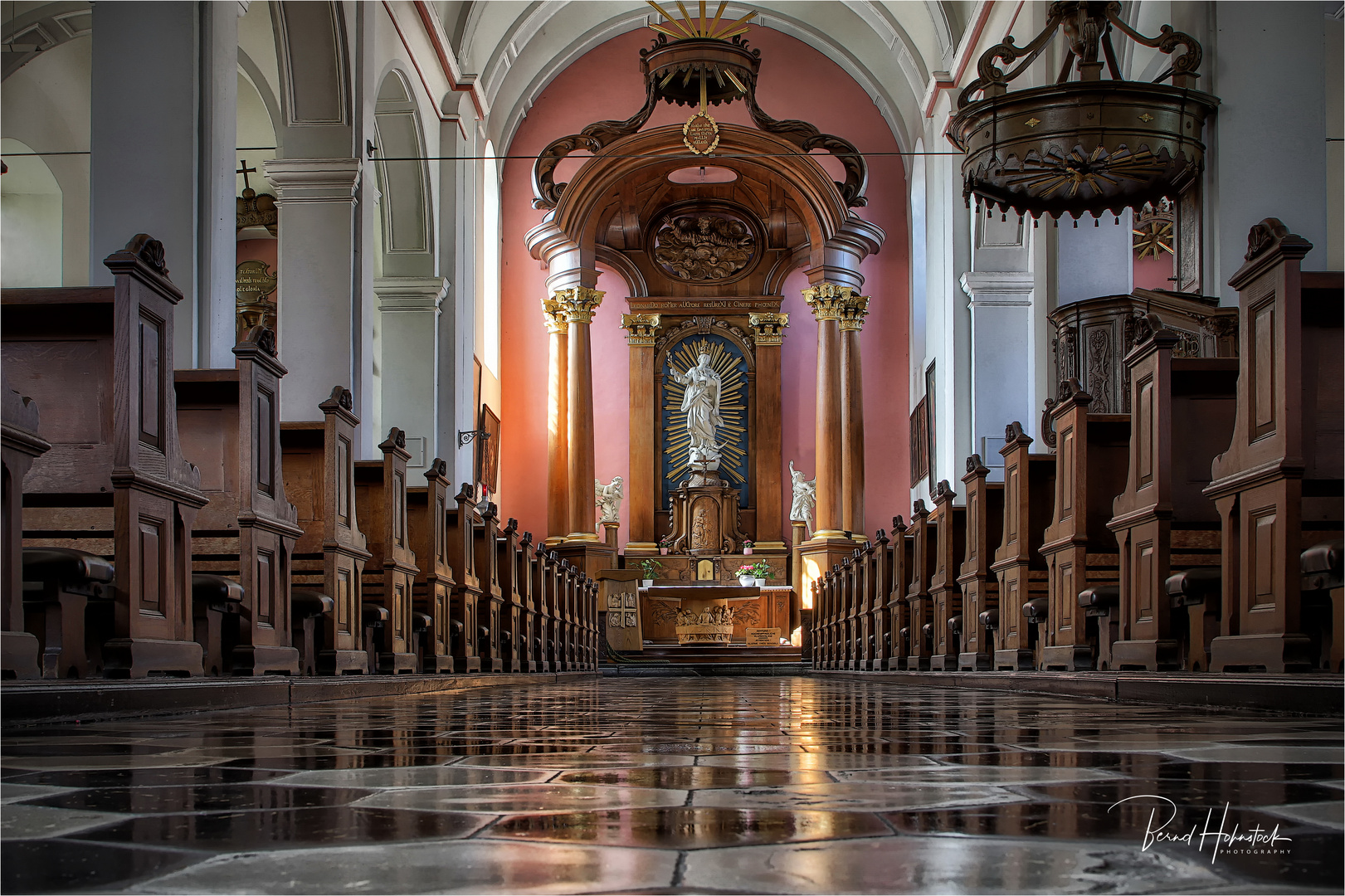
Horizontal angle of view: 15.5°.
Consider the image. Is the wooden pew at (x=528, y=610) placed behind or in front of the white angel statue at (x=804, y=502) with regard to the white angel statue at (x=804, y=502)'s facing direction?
in front

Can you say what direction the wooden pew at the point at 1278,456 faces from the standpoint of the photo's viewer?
facing away from the viewer and to the left of the viewer

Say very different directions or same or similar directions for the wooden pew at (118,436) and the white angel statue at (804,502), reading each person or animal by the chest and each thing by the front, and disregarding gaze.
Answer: very different directions

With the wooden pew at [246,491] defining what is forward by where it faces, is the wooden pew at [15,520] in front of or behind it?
behind

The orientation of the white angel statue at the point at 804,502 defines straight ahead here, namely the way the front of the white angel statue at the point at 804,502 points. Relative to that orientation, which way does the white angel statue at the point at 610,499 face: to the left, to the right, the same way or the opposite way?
to the left

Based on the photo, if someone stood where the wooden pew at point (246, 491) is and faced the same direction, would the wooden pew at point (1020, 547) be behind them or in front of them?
in front

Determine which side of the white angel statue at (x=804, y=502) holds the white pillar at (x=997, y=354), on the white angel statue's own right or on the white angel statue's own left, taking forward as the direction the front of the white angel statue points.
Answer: on the white angel statue's own left

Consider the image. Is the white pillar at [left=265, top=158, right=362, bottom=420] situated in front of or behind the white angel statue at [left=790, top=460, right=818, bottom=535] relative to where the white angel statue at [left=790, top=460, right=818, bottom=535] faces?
in front

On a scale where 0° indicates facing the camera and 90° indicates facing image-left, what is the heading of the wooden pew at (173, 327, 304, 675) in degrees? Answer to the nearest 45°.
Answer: approximately 225°

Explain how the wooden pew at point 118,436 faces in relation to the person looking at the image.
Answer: facing away from the viewer and to the right of the viewer

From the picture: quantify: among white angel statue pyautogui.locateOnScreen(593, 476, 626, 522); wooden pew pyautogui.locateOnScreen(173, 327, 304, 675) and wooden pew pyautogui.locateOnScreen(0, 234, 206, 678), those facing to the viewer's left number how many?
0

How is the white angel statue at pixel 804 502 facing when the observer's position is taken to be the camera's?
facing the viewer and to the left of the viewer

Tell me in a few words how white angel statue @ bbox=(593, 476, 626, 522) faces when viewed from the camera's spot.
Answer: facing the viewer and to the right of the viewer

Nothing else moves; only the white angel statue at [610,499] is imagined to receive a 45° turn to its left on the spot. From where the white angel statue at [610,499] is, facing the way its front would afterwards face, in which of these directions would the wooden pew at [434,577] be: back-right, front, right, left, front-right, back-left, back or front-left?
right
